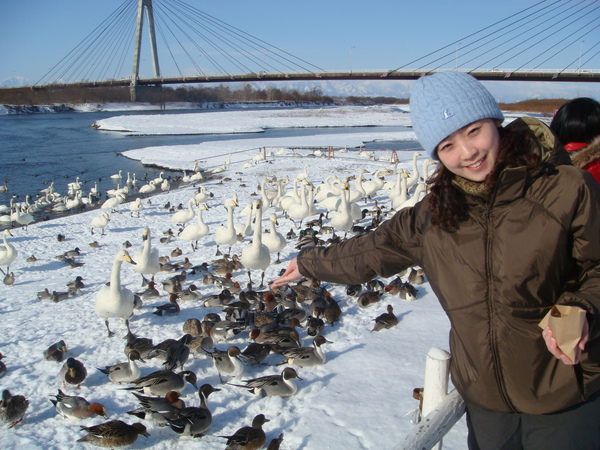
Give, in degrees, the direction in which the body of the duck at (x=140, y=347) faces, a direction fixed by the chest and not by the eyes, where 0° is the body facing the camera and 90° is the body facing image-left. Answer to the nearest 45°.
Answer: approximately 90°

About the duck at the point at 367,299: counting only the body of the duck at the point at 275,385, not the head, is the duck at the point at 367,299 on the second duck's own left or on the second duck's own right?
on the second duck's own left

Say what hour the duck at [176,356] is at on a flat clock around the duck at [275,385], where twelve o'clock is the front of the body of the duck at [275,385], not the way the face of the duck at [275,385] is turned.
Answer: the duck at [176,356] is roughly at 7 o'clock from the duck at [275,385].

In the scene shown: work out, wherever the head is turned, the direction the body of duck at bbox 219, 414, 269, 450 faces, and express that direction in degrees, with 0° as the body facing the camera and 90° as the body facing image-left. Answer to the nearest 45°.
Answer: approximately 270°

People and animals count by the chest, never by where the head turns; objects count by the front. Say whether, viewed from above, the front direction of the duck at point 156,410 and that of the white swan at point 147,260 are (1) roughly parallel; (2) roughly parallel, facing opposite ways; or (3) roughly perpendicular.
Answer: roughly perpendicular

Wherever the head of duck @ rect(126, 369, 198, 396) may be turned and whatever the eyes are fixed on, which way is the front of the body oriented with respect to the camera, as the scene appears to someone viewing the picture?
to the viewer's right
